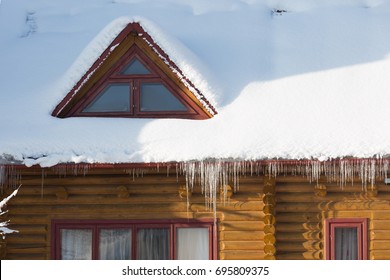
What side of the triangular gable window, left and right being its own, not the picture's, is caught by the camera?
front
